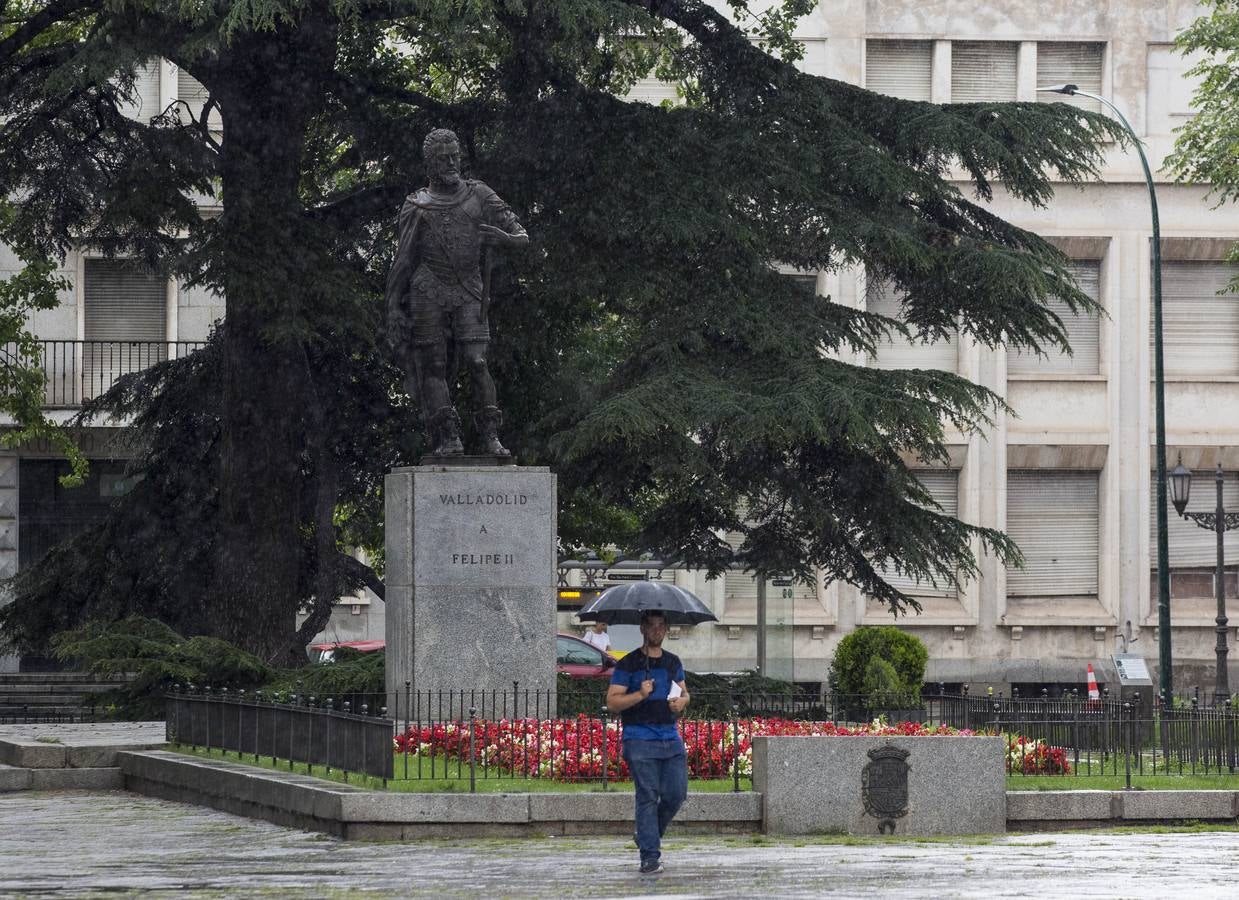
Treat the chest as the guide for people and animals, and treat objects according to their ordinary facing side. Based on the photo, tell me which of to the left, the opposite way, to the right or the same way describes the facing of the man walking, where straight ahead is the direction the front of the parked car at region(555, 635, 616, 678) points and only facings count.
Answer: to the right

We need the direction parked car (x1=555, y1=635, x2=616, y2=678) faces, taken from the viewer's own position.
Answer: facing to the right of the viewer

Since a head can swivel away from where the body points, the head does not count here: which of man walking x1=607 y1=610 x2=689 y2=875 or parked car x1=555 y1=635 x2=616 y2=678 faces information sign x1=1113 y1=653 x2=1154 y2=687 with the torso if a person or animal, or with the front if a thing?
the parked car

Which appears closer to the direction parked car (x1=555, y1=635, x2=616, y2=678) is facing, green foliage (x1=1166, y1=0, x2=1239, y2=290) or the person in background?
the green foliage

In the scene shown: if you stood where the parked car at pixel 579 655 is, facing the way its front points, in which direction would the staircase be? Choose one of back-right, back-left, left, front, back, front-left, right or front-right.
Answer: back-right

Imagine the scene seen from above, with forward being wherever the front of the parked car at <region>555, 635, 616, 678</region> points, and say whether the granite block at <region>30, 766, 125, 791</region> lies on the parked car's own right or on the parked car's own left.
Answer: on the parked car's own right

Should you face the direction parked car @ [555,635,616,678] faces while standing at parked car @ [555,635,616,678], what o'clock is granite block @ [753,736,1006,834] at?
The granite block is roughly at 3 o'clock from the parked car.

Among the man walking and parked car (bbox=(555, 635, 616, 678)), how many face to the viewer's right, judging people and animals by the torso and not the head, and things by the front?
1

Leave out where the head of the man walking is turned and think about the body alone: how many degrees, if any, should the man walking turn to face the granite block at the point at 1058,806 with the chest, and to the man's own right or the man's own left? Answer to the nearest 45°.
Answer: approximately 135° to the man's own left

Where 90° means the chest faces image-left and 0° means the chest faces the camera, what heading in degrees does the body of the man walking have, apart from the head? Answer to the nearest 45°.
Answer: approximately 0°
